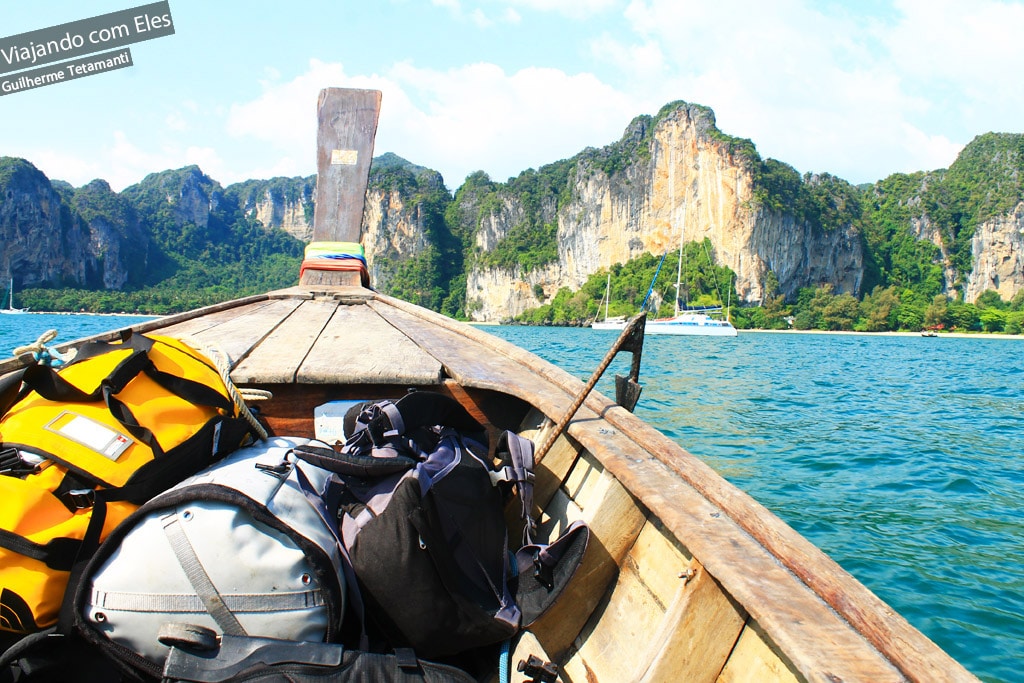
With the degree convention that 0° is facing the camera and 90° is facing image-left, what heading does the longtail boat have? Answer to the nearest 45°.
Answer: approximately 180°
